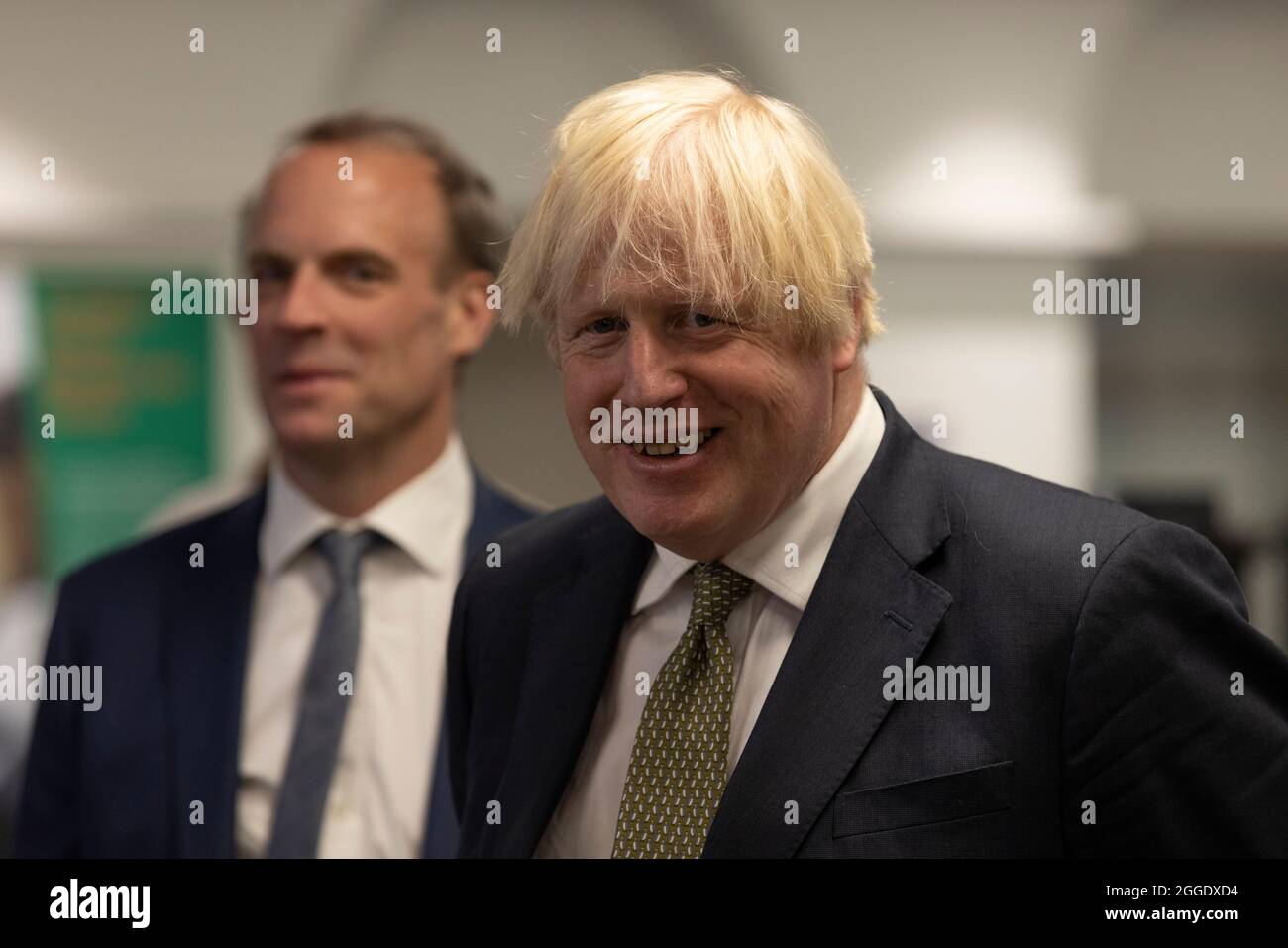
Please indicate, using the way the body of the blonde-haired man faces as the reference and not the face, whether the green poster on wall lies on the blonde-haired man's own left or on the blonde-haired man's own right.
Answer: on the blonde-haired man's own right

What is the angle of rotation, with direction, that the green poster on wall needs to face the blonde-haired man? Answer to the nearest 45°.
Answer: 0° — it already faces them

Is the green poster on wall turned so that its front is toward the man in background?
yes

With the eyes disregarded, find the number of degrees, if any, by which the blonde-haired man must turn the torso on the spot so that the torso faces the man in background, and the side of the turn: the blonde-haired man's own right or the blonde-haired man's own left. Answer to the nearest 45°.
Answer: approximately 90° to the blonde-haired man's own right
